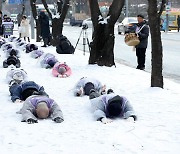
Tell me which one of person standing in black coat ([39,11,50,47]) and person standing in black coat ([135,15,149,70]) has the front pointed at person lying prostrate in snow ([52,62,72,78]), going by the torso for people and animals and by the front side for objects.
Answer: person standing in black coat ([135,15,149,70])

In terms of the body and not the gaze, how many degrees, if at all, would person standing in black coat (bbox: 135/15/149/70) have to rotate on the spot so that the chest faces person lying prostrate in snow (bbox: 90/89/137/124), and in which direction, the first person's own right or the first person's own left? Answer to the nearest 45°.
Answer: approximately 45° to the first person's own left

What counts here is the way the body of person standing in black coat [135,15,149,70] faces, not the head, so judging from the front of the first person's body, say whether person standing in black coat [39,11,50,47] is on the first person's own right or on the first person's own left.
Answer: on the first person's own right

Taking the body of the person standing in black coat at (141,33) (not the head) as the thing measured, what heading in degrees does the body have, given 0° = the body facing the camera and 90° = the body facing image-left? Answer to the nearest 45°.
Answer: approximately 45°

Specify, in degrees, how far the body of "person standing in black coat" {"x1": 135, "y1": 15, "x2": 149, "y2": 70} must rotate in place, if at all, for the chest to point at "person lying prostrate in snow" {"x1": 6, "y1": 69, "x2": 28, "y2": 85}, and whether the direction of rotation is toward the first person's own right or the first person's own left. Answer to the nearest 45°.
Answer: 0° — they already face them

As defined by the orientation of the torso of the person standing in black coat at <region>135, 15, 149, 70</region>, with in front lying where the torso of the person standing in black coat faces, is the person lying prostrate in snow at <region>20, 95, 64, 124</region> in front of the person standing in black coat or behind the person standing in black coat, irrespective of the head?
in front

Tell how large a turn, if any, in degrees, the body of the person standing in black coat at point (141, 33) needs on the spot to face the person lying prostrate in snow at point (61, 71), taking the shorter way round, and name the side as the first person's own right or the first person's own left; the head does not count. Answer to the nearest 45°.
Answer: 0° — they already face them

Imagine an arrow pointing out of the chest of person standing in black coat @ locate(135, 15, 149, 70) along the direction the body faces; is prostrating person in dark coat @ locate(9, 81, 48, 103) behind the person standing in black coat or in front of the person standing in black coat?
in front
